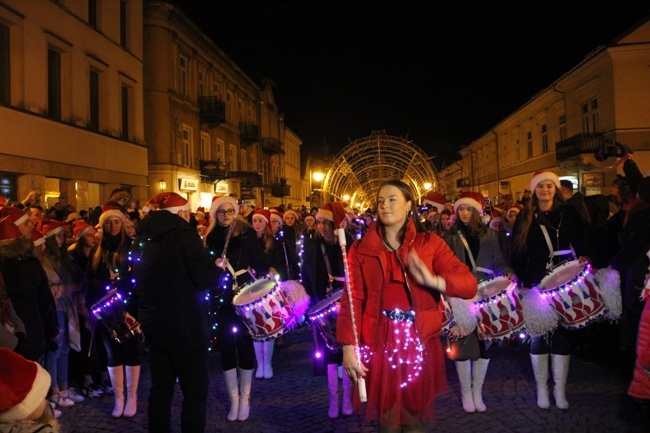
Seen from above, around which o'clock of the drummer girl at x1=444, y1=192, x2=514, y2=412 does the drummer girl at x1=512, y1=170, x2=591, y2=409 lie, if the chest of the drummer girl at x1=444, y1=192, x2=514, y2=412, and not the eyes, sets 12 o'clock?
the drummer girl at x1=512, y1=170, x2=591, y2=409 is roughly at 9 o'clock from the drummer girl at x1=444, y1=192, x2=514, y2=412.

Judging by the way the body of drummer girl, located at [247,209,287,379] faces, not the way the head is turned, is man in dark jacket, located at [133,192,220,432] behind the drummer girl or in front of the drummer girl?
in front

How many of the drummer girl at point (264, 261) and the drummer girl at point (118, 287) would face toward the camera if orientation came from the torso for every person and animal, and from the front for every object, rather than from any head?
2

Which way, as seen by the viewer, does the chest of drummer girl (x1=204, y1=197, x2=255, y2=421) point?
toward the camera

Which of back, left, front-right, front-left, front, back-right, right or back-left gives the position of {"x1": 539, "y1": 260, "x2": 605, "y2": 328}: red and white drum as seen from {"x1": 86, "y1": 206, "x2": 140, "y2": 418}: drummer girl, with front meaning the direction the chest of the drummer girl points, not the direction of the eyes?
front-left

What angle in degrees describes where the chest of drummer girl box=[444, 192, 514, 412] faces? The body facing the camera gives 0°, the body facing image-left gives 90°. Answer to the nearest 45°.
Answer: approximately 0°

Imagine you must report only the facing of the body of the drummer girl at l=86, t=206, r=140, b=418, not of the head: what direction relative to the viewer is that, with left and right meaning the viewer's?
facing the viewer

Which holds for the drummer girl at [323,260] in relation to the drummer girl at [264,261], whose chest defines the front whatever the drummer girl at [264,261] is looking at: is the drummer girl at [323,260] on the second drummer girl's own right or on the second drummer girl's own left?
on the second drummer girl's own left

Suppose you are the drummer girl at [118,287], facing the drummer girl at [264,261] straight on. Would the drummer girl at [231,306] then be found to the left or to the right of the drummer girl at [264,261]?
right
